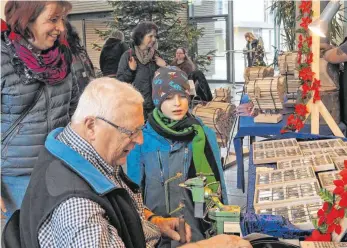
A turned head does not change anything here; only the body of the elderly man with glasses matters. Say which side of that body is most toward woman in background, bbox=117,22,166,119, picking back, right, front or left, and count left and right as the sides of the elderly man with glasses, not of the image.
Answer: left

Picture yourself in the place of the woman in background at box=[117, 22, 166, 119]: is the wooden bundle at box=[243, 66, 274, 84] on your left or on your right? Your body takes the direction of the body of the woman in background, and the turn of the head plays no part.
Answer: on your left

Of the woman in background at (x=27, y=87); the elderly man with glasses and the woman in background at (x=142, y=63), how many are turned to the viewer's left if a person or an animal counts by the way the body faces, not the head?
0

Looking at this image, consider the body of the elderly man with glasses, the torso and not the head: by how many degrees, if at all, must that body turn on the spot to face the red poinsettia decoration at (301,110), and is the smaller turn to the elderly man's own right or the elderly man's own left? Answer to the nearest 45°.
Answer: approximately 45° to the elderly man's own left

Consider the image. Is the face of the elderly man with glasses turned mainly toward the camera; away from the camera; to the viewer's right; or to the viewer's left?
to the viewer's right

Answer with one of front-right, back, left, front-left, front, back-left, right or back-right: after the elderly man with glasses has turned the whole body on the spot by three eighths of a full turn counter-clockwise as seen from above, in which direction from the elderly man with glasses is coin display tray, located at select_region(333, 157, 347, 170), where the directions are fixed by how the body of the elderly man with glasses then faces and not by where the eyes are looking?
right

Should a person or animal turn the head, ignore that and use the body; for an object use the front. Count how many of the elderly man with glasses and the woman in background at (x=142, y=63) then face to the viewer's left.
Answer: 0

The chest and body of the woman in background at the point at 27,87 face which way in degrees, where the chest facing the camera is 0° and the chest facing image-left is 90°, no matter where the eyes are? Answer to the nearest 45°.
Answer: approximately 315°

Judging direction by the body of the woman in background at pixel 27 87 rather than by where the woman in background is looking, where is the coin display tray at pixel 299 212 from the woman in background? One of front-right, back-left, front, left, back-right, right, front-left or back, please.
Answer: front

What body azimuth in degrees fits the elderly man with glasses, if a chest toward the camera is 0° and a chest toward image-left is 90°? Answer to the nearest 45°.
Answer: approximately 270°
